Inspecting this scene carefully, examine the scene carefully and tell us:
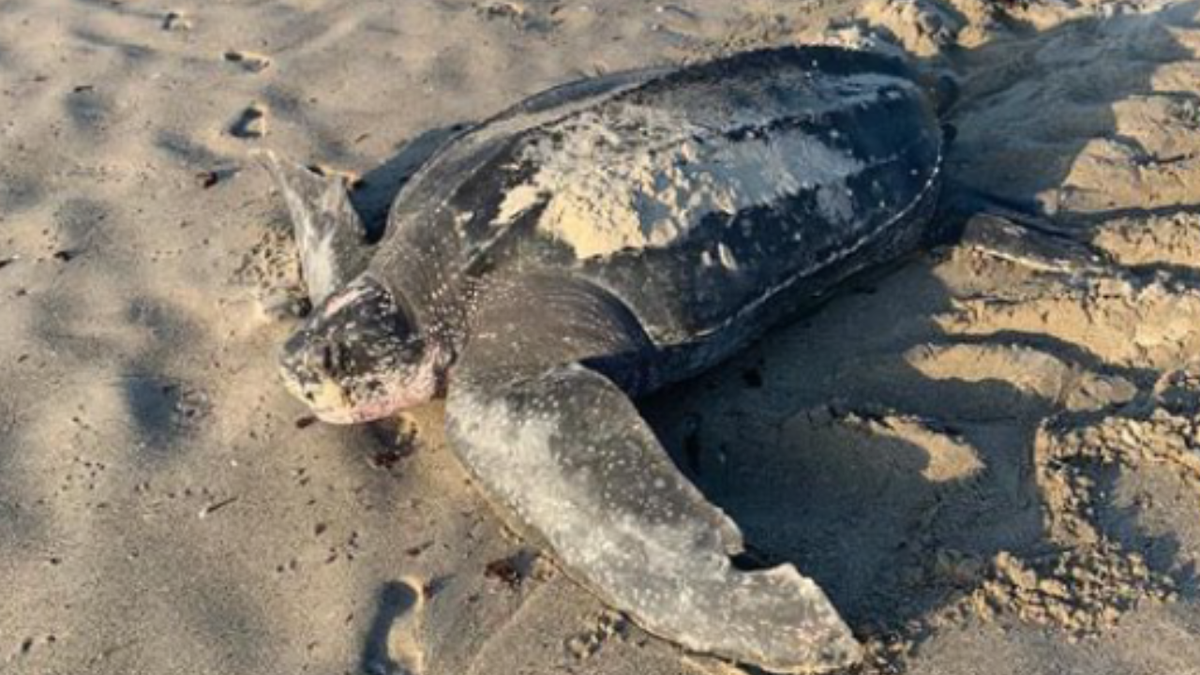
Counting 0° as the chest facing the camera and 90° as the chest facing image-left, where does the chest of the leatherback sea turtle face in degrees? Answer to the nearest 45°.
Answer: approximately 45°
